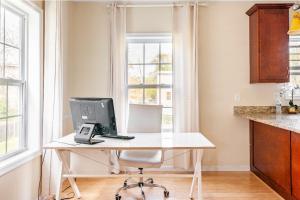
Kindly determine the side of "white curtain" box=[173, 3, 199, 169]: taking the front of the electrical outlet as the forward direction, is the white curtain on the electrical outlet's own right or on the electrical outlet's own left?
on the electrical outlet's own right

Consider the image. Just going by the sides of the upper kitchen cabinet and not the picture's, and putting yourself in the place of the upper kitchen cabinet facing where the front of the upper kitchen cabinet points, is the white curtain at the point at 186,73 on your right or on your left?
on your right

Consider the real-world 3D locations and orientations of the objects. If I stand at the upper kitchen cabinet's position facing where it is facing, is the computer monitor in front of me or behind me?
in front

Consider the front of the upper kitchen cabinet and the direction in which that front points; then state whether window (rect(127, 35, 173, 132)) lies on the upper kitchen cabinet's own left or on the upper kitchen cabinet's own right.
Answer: on the upper kitchen cabinet's own right

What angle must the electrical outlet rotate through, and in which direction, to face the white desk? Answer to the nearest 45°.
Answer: approximately 45° to its right
